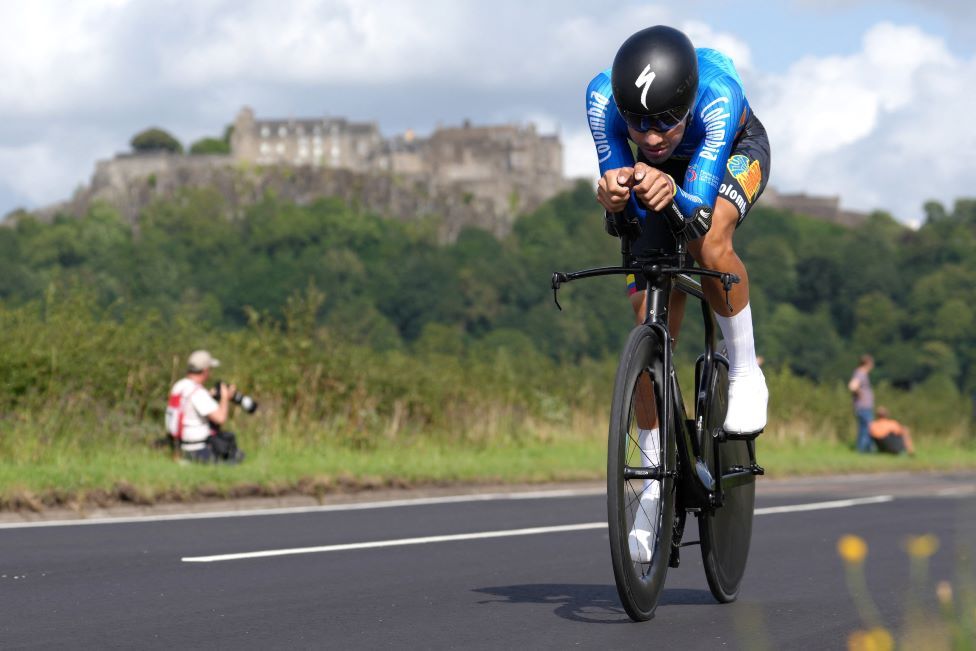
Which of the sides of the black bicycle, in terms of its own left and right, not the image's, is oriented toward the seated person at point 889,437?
back

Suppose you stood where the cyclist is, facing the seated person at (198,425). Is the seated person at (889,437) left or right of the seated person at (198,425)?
right

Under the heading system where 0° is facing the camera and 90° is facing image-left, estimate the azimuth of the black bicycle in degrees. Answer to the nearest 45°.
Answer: approximately 0°

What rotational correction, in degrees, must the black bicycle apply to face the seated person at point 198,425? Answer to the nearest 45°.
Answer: approximately 135° to its right

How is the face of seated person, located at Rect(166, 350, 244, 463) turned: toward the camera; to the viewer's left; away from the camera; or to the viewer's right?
to the viewer's right
